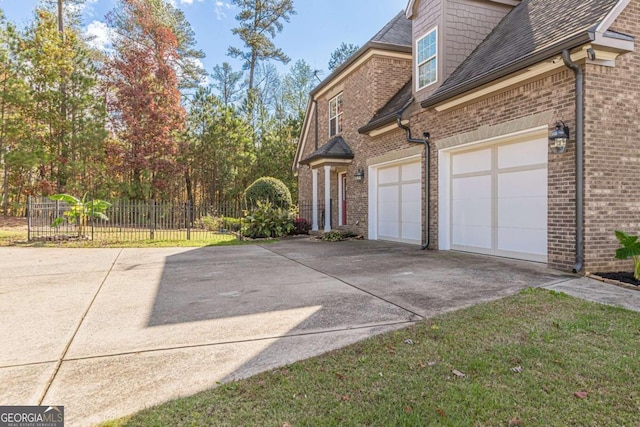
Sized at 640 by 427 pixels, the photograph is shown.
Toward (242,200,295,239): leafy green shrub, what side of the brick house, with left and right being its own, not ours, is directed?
right

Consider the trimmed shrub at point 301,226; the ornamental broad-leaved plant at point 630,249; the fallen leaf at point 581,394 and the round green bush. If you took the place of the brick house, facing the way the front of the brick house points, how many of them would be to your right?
2

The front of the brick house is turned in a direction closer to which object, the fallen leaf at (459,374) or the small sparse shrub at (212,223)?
the fallen leaf

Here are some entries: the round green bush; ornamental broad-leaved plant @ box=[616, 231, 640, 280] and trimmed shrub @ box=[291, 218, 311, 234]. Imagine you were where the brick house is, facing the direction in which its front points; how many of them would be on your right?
2

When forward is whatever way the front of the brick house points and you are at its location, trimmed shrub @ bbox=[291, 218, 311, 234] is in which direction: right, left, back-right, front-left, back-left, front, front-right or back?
right

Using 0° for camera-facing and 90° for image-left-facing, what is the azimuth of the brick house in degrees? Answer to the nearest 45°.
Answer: approximately 45°

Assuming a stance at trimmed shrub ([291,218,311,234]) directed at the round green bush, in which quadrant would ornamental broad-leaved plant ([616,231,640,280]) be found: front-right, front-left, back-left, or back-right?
back-left

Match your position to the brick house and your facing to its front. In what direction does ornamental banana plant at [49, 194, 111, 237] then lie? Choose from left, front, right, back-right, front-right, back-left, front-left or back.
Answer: front-right

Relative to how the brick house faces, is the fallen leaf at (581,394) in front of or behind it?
in front

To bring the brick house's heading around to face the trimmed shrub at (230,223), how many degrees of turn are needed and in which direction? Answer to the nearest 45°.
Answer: approximately 90° to its right

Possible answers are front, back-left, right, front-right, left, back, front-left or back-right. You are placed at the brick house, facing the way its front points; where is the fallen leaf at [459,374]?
front-left
